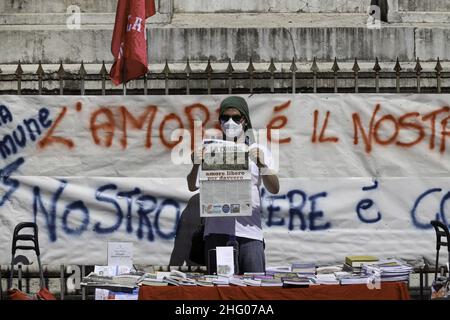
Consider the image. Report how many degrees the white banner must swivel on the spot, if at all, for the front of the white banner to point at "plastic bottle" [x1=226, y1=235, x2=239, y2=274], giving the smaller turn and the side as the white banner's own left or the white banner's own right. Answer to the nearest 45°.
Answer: approximately 45° to the white banner's own right

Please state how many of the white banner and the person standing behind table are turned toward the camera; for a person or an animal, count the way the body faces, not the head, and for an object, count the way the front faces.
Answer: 2

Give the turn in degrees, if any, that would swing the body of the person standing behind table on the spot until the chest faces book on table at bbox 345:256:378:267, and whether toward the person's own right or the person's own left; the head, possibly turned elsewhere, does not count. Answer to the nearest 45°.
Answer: approximately 90° to the person's own left

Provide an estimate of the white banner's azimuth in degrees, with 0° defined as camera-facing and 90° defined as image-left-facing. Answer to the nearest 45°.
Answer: approximately 0°

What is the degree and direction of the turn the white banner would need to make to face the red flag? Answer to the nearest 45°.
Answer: approximately 90° to its right
